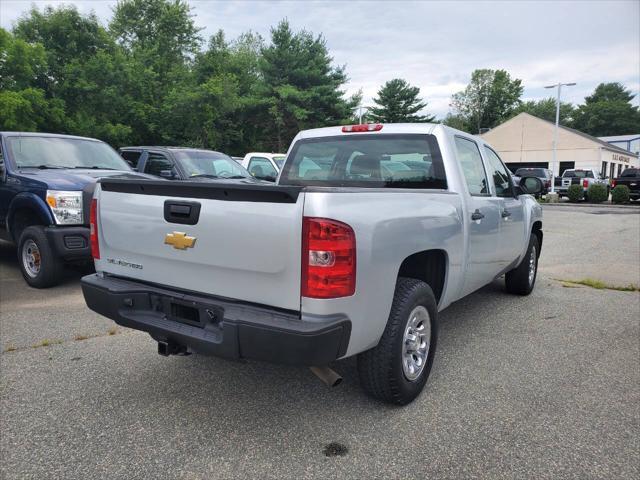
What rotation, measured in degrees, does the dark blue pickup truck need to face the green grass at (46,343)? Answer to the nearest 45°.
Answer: approximately 45° to its right

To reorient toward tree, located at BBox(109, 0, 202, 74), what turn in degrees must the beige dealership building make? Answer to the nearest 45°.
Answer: approximately 90° to its right

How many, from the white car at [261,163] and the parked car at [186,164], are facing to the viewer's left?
0

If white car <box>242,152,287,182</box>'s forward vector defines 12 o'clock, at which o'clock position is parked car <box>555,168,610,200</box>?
The parked car is roughly at 9 o'clock from the white car.

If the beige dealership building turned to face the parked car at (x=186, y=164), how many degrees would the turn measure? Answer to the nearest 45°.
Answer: approximately 45° to its right

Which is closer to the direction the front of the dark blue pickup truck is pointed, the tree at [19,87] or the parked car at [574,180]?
the parked car

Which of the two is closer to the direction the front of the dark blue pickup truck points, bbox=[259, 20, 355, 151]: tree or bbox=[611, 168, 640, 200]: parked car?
the parked car

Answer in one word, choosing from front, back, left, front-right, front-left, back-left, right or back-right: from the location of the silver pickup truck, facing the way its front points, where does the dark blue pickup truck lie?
left

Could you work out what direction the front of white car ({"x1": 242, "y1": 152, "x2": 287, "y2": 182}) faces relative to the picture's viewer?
facing the viewer and to the right of the viewer

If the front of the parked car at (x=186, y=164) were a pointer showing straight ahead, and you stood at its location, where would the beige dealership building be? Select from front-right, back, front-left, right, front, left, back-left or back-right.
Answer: left

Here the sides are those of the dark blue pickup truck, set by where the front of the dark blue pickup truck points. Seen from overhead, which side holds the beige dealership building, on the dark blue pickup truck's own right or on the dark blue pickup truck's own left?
on the dark blue pickup truck's own left

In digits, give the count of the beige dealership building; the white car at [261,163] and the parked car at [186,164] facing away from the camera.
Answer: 0

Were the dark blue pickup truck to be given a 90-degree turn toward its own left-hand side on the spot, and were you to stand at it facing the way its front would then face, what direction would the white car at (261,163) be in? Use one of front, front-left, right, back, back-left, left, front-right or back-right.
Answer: front

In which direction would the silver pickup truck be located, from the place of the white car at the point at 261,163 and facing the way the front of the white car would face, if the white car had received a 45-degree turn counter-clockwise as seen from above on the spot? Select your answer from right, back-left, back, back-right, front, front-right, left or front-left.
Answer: right

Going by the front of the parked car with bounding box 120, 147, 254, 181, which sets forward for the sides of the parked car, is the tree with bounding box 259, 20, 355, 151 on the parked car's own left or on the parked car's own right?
on the parked car's own left
